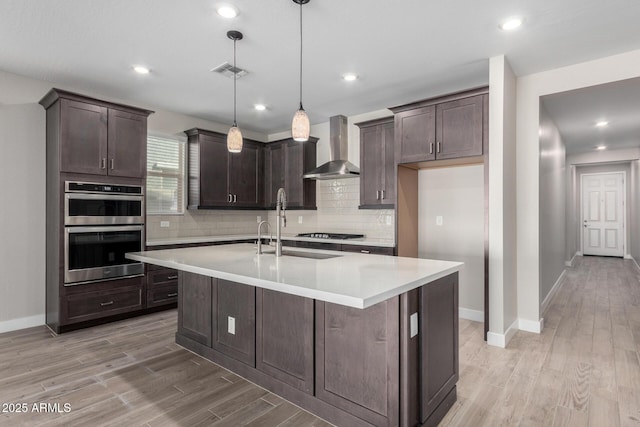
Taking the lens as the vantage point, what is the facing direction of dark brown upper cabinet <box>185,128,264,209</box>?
facing the viewer and to the right of the viewer

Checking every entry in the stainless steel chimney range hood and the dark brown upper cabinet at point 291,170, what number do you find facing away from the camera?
0

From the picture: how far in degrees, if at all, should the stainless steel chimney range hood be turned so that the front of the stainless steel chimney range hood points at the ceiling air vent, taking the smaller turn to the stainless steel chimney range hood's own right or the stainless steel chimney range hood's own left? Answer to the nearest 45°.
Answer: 0° — it already faces it

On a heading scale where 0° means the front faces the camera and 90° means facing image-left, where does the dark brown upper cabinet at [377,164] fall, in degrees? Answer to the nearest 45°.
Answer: approximately 45°

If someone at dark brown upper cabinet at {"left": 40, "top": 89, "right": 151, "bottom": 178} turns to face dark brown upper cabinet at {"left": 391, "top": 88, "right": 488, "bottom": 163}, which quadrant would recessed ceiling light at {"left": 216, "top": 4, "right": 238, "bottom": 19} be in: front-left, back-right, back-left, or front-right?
front-right

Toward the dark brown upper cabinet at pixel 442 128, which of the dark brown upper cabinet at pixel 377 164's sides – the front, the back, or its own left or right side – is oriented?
left

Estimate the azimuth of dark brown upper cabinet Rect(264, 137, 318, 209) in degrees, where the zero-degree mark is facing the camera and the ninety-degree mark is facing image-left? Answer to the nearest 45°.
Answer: approximately 45°

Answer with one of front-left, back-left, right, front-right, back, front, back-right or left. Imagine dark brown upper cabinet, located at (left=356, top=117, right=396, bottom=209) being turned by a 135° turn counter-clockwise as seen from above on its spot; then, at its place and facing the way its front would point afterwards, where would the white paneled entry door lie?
front-left

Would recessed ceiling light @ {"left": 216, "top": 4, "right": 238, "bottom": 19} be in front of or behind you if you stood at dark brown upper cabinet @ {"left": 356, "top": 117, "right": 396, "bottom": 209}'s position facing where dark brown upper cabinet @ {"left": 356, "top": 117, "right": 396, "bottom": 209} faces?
in front

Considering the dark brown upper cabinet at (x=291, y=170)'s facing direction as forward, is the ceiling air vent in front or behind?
in front

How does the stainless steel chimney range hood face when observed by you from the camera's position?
facing the viewer and to the left of the viewer

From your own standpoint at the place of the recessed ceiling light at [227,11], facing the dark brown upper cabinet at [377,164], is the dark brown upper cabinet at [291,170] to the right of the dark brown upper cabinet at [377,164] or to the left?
left
